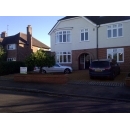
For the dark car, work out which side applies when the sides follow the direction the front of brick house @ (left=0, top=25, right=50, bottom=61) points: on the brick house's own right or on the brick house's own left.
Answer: on the brick house's own left

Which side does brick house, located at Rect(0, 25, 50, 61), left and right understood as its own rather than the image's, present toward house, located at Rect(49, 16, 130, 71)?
left

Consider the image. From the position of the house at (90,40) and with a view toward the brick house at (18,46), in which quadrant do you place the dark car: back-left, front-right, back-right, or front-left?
back-left
